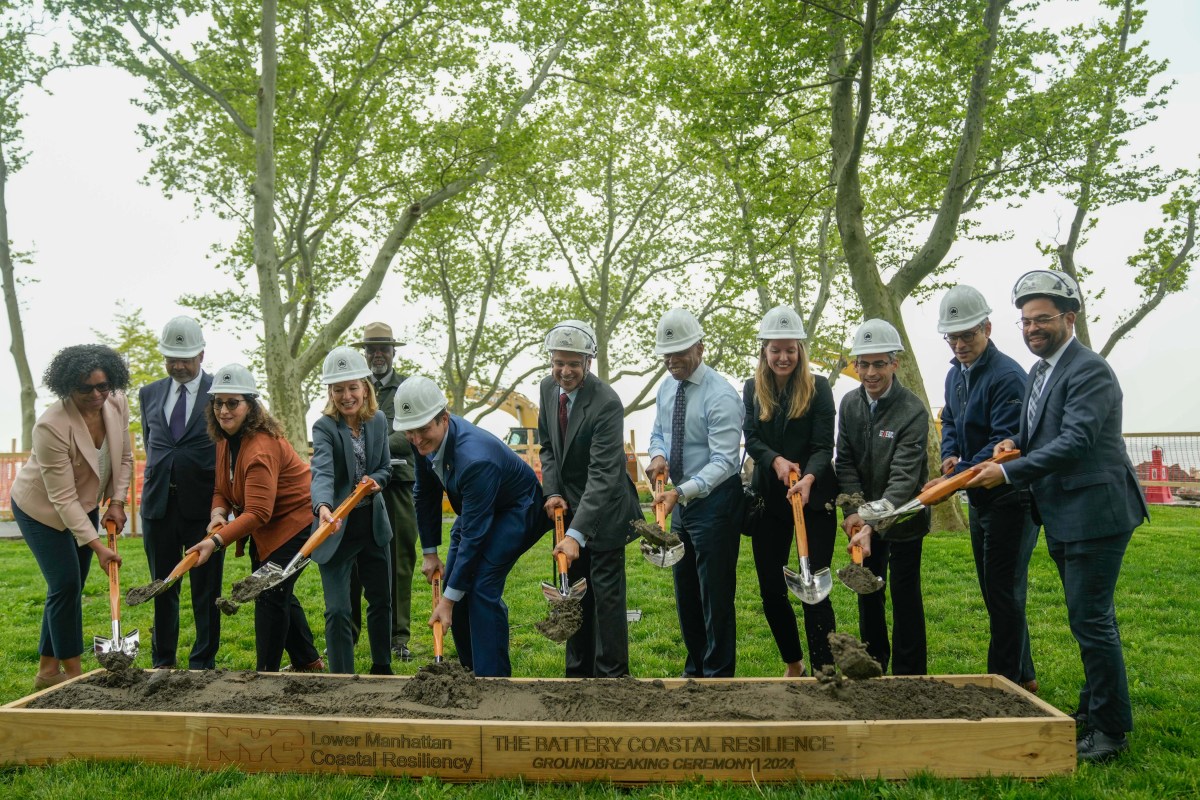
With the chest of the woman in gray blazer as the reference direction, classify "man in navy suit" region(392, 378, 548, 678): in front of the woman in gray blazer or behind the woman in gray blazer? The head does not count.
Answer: in front

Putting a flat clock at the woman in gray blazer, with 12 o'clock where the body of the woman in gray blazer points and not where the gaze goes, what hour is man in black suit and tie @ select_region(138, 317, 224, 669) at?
The man in black suit and tie is roughly at 4 o'clock from the woman in gray blazer.

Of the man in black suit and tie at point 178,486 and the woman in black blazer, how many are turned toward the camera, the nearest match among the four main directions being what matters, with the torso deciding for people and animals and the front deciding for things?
2

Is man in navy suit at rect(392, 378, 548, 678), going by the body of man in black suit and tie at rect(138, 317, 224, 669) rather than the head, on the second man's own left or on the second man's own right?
on the second man's own left

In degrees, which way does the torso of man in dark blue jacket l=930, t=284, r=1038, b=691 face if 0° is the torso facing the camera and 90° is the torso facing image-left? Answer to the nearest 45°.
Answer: approximately 45°

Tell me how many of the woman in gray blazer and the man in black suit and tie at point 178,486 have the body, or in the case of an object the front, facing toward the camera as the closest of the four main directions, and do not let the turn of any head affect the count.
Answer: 2

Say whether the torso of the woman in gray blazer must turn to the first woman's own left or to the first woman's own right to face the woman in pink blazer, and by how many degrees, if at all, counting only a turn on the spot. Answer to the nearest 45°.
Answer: approximately 90° to the first woman's own right

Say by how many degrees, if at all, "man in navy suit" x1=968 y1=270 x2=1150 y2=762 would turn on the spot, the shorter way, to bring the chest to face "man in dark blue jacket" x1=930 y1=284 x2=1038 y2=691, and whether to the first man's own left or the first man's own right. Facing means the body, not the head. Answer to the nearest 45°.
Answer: approximately 90° to the first man's own right

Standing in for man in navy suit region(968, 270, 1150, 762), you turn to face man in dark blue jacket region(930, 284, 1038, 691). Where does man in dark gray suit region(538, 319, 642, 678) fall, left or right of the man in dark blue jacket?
left

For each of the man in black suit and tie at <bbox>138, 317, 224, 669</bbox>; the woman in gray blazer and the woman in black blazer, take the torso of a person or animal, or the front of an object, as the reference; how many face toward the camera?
3
